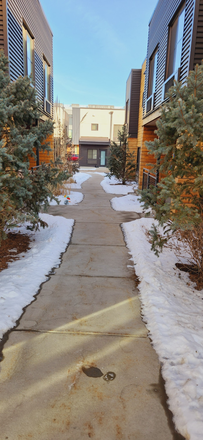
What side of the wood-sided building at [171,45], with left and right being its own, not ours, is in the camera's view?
left

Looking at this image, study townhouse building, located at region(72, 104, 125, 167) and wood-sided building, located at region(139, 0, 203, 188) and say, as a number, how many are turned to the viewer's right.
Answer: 0

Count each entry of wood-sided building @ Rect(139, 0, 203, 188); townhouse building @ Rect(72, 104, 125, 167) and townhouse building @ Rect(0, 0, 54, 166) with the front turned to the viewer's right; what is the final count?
1

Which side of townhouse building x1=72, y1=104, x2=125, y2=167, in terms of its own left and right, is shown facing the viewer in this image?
front

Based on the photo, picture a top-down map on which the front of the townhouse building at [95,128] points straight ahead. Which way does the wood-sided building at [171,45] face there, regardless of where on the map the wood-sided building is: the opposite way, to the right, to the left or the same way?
to the right

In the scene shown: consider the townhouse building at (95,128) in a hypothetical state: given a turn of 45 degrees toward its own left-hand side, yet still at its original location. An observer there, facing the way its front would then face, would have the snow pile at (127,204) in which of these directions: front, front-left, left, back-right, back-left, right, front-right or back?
front-right

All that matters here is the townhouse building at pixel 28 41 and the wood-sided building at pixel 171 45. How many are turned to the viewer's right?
1

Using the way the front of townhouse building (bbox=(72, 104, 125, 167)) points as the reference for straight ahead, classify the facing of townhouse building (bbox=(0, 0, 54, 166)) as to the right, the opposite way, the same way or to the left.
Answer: to the left

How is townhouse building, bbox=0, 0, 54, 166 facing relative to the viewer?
to the viewer's right

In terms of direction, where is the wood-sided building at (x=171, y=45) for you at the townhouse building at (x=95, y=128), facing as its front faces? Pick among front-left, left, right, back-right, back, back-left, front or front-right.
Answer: front

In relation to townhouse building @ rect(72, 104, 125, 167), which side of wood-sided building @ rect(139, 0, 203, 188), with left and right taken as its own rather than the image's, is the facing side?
right

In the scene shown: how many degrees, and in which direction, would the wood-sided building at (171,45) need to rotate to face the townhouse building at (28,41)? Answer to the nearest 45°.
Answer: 0° — it already faces it

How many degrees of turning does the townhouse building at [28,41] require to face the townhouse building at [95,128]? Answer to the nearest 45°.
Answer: approximately 90° to its left

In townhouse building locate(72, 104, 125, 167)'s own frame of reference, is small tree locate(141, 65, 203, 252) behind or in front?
in front
